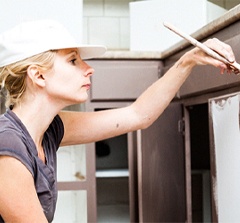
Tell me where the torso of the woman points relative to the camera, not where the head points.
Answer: to the viewer's right

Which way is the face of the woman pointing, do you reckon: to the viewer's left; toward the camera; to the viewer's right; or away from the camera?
to the viewer's right
